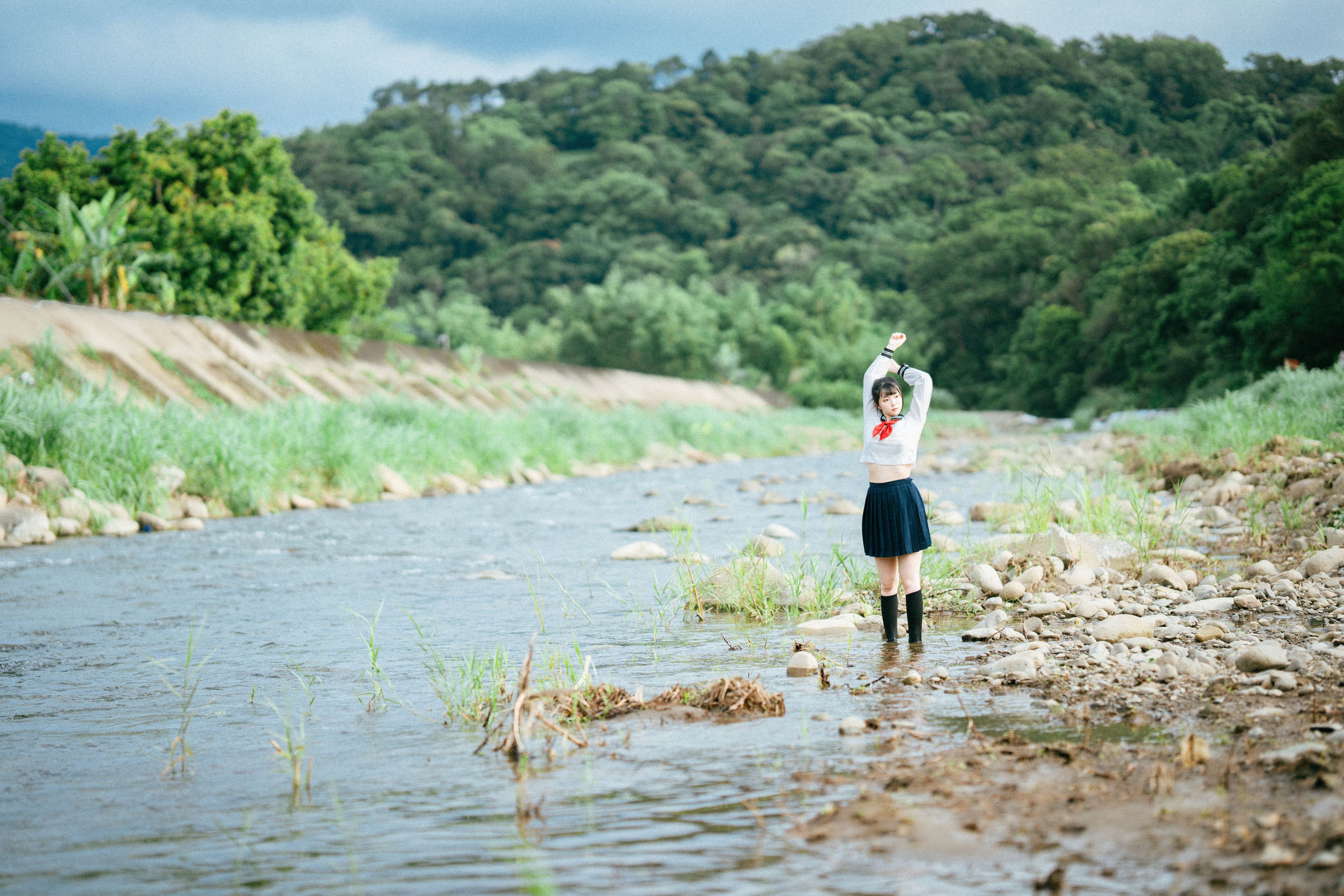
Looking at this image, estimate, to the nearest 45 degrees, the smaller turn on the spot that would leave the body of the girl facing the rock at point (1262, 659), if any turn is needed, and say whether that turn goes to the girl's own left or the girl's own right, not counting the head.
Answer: approximately 45° to the girl's own left

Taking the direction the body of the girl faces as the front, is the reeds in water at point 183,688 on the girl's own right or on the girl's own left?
on the girl's own right

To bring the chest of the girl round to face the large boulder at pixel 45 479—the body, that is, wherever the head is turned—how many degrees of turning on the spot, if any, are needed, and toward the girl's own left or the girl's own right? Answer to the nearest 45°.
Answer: approximately 135° to the girl's own right

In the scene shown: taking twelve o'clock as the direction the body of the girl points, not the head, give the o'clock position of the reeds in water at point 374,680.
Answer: The reeds in water is roughly at 2 o'clock from the girl.

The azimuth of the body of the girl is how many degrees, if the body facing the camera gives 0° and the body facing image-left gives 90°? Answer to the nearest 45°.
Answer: approximately 0°

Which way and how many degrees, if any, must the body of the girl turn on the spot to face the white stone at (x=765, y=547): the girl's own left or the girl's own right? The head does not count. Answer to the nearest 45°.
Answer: approximately 180°
